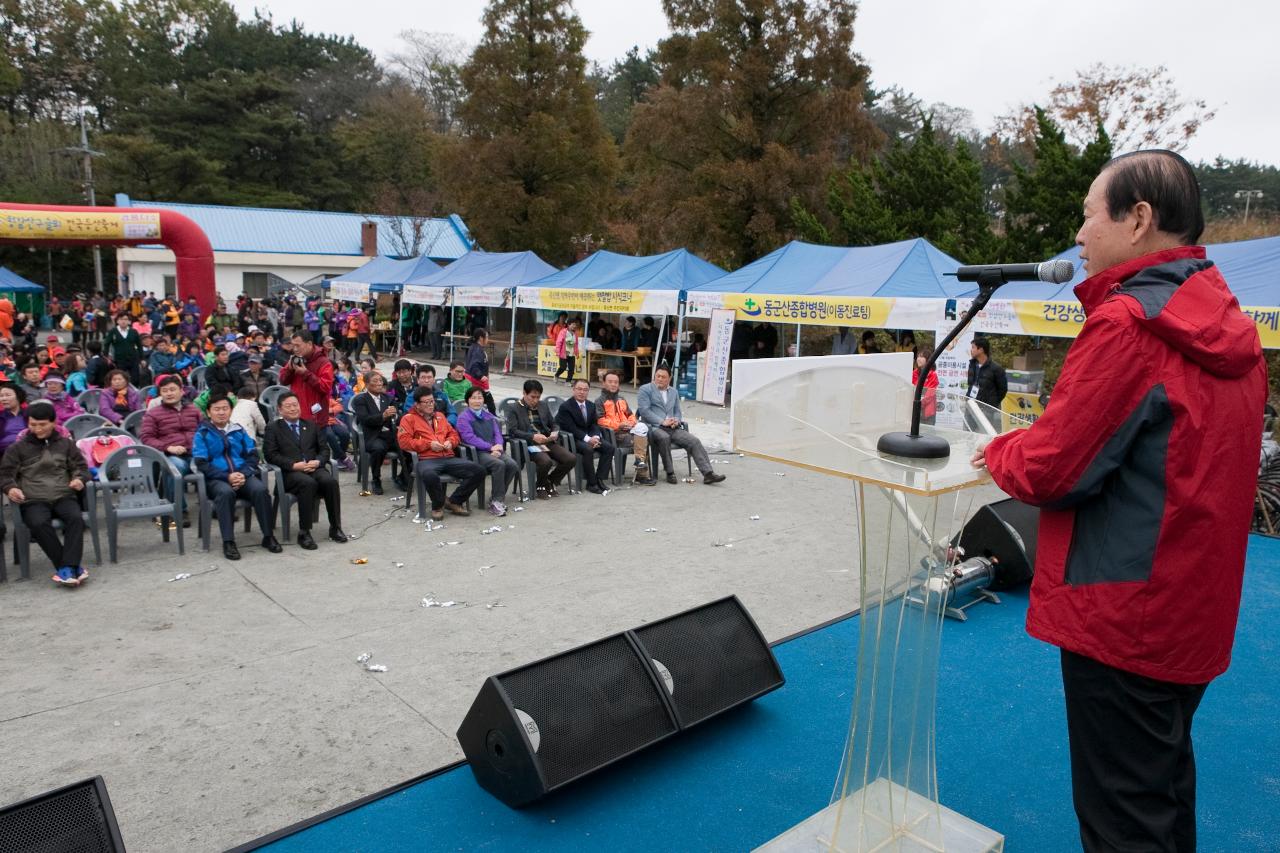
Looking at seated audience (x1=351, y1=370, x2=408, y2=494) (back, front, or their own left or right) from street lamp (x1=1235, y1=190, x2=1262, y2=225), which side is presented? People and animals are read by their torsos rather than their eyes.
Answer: left

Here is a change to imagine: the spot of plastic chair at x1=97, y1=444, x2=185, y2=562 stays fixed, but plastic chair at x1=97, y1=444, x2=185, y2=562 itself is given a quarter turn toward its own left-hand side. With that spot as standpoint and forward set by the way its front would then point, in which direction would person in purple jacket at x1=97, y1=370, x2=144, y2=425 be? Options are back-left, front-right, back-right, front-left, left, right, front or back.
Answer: left

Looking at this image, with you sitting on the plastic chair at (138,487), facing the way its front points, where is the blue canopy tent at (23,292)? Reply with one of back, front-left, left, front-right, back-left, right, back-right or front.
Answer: back

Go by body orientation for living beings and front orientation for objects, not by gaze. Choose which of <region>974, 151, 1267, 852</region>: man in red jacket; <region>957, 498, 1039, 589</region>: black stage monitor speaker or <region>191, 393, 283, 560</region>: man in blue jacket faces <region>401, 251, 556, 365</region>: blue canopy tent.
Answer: the man in red jacket

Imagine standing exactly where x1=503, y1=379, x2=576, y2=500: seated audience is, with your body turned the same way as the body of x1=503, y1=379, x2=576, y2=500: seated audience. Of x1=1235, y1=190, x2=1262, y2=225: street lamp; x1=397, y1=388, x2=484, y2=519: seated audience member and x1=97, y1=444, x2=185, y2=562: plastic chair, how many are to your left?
1

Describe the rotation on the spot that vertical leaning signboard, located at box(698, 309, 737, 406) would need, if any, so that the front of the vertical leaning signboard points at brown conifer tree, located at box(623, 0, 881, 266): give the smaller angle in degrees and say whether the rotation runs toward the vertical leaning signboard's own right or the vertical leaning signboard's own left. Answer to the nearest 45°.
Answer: approximately 180°

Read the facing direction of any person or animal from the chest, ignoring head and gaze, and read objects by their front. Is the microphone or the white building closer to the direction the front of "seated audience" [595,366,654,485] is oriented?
the microphone

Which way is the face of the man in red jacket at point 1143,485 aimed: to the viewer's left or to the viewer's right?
to the viewer's left

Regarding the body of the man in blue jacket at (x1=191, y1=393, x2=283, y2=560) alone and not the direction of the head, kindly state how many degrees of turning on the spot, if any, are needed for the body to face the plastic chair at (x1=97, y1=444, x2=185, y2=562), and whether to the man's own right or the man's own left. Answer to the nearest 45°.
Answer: approximately 135° to the man's own right

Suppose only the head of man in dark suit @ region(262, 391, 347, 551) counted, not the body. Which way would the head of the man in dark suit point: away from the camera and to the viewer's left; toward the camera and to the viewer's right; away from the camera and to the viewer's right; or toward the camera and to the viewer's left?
toward the camera and to the viewer's right

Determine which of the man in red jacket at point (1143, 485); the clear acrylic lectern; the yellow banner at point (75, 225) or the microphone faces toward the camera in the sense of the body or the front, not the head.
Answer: the yellow banner

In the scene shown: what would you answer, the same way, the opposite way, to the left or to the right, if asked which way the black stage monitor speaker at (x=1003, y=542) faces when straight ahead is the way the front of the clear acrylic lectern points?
the opposite way
